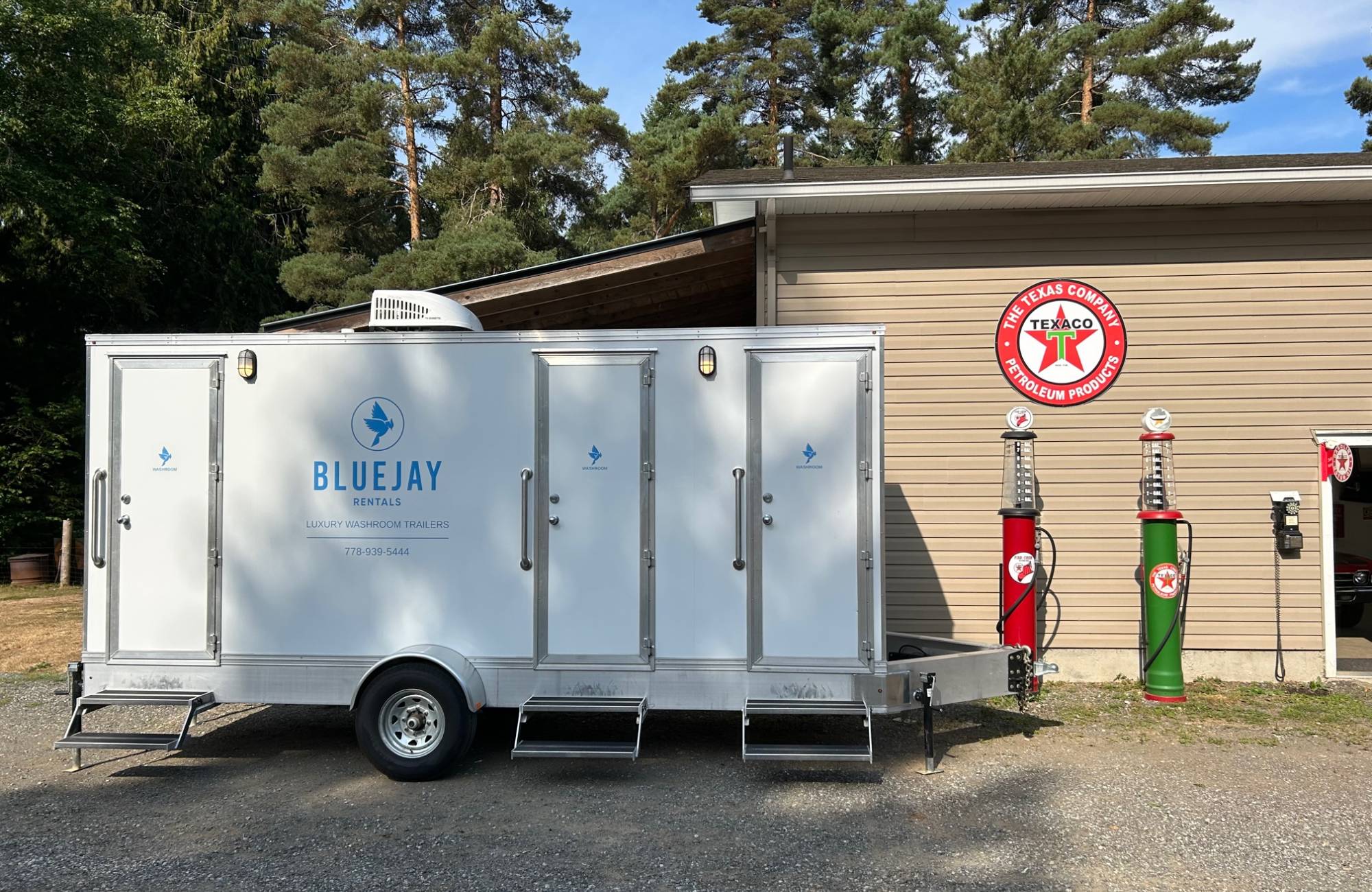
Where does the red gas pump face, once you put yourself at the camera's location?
facing the viewer

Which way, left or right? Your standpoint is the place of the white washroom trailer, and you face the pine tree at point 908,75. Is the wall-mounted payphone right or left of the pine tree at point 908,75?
right

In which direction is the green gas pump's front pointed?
toward the camera

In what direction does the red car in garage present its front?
toward the camera

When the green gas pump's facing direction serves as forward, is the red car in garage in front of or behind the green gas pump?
behind

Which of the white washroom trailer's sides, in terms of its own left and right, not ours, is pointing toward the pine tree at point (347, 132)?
left

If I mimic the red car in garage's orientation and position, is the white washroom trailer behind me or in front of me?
in front

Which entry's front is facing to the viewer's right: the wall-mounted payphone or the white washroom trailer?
the white washroom trailer

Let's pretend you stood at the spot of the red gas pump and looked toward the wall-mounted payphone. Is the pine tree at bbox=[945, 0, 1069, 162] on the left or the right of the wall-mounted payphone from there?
left

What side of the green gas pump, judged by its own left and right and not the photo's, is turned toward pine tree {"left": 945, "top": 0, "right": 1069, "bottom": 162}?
back

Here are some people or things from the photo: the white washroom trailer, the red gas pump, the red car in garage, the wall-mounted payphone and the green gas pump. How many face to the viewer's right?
1

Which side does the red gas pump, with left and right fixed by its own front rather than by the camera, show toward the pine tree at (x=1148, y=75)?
back

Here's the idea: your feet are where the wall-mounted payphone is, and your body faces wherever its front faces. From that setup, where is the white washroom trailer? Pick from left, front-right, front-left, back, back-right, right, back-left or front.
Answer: front-right

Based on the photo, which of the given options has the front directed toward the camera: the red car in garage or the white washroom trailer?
the red car in garage

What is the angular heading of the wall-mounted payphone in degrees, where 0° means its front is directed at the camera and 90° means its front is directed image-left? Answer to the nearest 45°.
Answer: approximately 0°

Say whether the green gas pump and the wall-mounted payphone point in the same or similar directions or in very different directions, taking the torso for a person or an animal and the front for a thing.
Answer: same or similar directions

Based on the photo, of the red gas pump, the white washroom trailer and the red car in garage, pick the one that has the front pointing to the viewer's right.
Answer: the white washroom trailer
